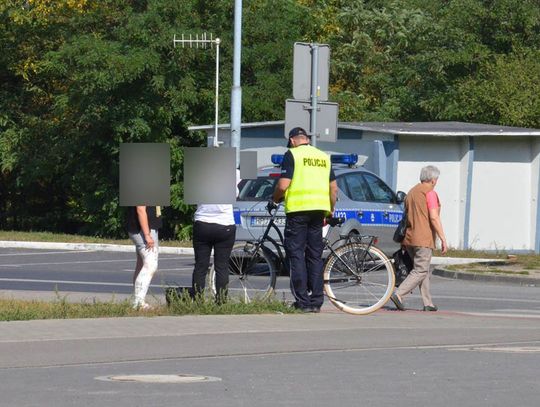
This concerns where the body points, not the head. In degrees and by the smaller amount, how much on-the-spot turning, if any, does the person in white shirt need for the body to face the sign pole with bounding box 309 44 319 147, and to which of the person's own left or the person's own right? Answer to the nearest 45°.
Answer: approximately 45° to the person's own right

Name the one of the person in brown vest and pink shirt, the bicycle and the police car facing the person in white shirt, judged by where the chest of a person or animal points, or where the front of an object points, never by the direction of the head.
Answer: the bicycle

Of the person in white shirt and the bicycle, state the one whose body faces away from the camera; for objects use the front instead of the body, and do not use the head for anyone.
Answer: the person in white shirt

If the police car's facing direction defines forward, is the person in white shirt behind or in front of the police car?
behind

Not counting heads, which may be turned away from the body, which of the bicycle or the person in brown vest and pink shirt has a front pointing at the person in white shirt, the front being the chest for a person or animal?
the bicycle

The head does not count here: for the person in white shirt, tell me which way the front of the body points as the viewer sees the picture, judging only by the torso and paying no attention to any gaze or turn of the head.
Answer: away from the camera

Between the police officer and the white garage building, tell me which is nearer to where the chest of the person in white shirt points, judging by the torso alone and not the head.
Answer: the white garage building

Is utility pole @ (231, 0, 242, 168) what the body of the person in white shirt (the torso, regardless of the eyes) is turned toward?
yes

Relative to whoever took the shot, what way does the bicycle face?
facing to the left of the viewer

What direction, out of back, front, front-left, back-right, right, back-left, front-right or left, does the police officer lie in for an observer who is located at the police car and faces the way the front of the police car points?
back-right

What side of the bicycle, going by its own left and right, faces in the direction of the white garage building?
right
